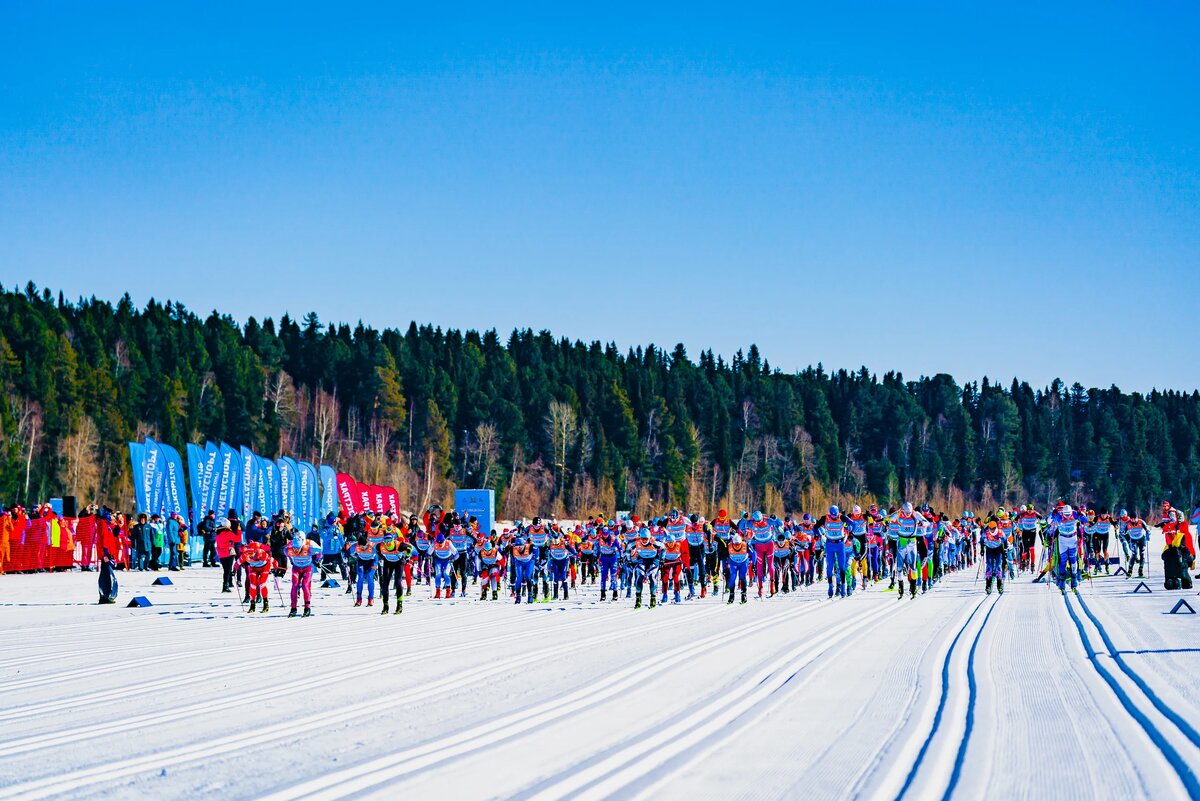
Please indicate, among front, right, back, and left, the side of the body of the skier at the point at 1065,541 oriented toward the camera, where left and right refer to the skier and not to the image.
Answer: front

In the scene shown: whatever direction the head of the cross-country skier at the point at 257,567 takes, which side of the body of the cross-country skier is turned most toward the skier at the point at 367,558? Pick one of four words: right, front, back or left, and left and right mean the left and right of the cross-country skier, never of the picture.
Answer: left

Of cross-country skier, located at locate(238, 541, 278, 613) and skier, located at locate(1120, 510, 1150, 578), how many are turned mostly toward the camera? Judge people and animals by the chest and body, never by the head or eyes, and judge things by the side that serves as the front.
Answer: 2

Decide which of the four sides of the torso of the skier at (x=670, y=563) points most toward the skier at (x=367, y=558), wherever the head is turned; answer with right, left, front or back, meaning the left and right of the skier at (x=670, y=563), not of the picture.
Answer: right

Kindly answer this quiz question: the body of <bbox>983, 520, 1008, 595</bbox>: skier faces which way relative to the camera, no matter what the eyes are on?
toward the camera

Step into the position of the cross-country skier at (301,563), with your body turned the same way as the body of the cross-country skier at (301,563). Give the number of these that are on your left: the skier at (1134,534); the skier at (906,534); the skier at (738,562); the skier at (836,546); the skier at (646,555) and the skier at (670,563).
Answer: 6

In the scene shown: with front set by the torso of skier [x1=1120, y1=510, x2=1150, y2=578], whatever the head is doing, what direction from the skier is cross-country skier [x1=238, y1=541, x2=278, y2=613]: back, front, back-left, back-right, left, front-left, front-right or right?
front-right

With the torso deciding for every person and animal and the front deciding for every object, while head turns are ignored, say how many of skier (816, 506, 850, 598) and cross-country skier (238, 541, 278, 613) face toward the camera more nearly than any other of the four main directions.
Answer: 2

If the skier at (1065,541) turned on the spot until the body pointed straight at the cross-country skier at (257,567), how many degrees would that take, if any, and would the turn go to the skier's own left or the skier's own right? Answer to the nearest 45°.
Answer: approximately 45° to the skier's own right

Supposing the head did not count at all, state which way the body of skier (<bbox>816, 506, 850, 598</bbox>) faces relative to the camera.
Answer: toward the camera

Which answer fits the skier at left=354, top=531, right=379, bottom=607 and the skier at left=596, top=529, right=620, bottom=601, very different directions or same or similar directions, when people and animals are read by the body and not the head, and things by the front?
same or similar directions

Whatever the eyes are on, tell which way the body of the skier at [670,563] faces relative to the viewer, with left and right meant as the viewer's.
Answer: facing the viewer

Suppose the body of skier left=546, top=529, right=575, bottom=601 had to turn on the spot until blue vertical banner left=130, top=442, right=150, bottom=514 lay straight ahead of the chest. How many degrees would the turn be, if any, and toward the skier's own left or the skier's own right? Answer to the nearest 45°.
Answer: approximately 135° to the skier's own right

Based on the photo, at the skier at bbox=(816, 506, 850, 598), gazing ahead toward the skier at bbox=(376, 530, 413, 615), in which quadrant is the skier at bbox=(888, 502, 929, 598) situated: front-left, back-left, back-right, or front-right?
back-left

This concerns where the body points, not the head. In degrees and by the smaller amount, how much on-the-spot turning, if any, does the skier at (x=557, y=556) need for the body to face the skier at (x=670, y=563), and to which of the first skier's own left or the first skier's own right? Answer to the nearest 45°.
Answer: approximately 45° to the first skier's own left

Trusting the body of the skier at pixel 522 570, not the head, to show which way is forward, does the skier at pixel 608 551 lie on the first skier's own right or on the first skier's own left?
on the first skier's own left
